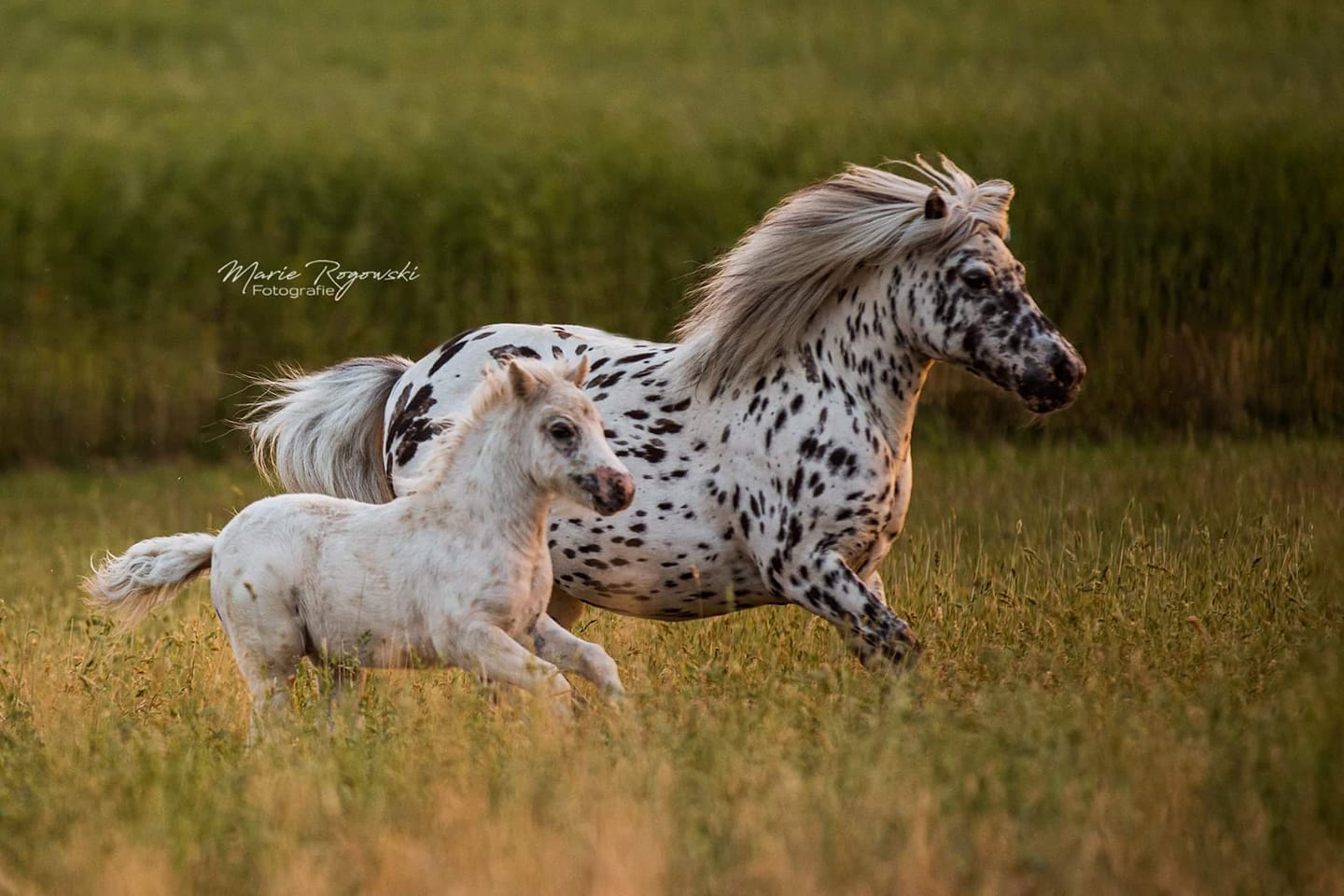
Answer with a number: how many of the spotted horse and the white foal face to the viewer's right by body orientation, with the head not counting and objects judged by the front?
2

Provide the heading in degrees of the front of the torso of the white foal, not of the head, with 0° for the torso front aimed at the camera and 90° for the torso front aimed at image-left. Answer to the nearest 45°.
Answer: approximately 270°

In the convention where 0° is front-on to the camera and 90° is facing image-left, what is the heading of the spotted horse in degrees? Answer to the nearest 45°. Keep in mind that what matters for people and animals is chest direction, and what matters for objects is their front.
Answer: approximately 270°

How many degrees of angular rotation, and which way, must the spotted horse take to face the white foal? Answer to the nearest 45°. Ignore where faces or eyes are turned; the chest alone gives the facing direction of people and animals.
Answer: approximately 135° to its right
